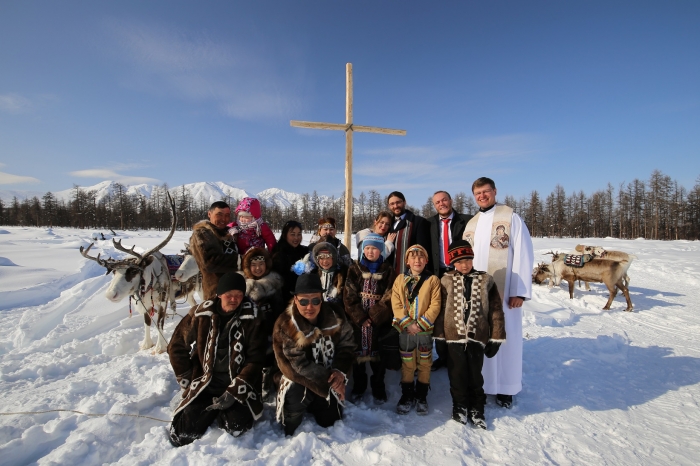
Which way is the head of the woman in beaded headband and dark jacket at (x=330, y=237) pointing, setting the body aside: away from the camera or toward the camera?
toward the camera

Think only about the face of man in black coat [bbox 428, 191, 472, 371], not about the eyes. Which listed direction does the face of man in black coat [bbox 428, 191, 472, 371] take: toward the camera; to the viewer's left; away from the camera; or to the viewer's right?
toward the camera

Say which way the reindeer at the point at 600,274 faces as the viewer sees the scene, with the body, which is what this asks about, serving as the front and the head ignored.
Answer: to the viewer's left

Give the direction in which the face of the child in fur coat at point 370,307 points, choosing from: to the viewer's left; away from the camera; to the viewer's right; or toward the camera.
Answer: toward the camera

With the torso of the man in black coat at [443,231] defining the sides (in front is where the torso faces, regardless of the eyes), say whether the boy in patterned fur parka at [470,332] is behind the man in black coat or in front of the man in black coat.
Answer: in front

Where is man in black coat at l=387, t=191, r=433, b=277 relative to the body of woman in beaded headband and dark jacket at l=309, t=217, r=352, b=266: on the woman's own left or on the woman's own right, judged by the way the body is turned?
on the woman's own left

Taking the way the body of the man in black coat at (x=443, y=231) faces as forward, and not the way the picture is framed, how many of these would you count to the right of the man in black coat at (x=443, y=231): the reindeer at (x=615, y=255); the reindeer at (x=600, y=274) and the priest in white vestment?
0

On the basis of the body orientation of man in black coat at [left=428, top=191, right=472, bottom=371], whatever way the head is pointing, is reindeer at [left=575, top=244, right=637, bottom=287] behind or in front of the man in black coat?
behind

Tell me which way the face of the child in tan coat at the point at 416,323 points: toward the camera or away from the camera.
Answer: toward the camera

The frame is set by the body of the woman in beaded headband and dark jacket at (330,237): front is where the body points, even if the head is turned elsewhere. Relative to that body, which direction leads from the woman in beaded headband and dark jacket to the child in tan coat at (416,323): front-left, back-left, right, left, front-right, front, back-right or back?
front-left

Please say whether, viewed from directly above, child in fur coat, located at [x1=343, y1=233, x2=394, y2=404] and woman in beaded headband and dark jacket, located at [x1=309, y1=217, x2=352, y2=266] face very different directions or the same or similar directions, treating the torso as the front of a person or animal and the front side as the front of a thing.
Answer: same or similar directions

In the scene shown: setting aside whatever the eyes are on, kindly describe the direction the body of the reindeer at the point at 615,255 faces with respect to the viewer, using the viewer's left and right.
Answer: facing to the left of the viewer

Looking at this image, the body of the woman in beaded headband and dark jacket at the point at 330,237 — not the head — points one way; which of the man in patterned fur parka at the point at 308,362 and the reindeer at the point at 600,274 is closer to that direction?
the man in patterned fur parka

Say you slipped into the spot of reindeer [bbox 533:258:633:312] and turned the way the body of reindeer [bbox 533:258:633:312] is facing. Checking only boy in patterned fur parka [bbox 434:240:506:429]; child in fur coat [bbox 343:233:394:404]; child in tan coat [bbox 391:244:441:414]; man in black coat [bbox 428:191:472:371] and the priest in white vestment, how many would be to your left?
5

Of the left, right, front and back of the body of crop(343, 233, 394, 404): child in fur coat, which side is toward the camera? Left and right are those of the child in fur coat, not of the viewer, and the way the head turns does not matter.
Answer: front

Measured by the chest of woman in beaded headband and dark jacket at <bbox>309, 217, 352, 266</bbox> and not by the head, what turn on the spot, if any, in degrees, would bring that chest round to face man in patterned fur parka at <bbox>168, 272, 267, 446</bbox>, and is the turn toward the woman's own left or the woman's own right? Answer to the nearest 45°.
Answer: approximately 45° to the woman's own right

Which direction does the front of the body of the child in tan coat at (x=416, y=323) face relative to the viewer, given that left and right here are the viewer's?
facing the viewer

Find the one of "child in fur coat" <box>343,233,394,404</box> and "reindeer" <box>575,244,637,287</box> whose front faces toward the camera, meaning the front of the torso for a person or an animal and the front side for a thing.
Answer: the child in fur coat

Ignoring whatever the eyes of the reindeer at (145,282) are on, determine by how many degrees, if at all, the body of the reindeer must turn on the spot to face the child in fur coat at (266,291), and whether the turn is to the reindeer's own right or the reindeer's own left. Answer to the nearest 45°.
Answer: approximately 90° to the reindeer's own left

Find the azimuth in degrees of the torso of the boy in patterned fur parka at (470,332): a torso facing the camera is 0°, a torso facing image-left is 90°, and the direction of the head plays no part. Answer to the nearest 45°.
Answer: approximately 0°
